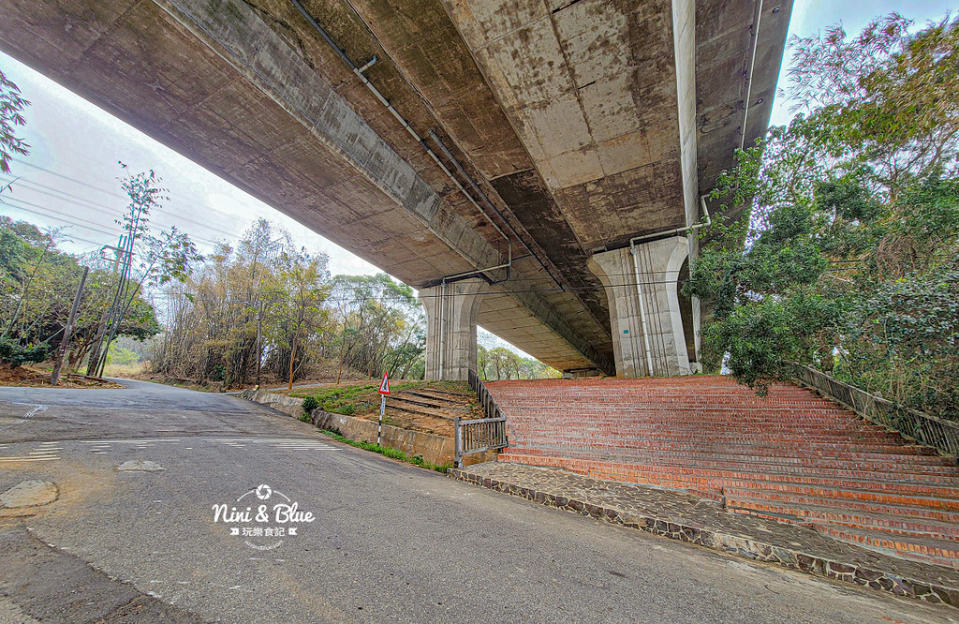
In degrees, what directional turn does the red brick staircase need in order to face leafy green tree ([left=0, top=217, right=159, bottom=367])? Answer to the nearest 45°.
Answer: approximately 45° to its right

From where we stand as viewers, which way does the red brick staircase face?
facing the viewer and to the left of the viewer

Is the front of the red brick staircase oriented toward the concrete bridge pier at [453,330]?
no

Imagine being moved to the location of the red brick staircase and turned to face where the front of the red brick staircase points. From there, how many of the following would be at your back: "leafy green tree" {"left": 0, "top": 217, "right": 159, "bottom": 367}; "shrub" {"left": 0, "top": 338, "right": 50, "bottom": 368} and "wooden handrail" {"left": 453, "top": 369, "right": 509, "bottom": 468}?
0

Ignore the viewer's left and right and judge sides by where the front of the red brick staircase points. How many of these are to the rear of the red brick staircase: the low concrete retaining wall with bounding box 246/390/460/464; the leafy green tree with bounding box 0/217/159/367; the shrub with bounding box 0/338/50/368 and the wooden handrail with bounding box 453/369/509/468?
0

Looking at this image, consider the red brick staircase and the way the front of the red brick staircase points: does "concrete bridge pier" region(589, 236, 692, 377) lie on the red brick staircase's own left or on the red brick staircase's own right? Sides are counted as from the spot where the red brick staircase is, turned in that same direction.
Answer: on the red brick staircase's own right

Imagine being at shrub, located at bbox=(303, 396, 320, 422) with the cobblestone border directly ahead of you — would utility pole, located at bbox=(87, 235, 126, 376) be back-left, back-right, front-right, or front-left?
back-right

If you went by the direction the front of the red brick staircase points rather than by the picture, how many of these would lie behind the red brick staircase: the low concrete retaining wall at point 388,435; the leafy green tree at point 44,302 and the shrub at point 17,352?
0

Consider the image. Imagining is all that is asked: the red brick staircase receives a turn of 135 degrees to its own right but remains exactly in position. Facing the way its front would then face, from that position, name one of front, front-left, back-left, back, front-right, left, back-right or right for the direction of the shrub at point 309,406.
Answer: left

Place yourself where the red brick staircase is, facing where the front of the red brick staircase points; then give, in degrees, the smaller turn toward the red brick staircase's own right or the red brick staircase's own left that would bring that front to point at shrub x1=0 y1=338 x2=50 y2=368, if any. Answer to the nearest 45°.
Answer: approximately 45° to the red brick staircase's own right
